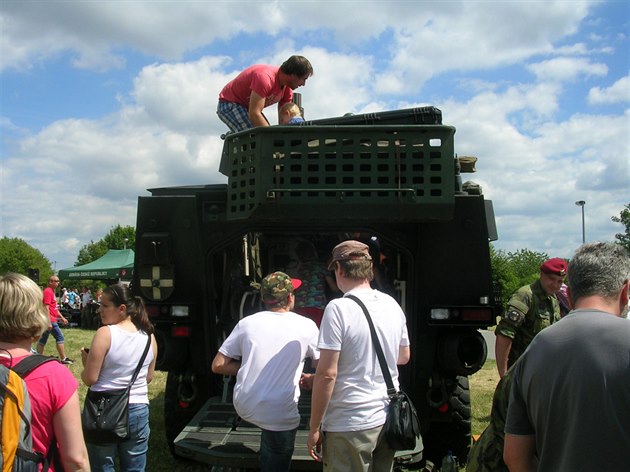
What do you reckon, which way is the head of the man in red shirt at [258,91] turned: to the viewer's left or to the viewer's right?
to the viewer's right

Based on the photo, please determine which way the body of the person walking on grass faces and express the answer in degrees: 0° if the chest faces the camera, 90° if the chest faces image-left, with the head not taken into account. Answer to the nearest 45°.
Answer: approximately 270°

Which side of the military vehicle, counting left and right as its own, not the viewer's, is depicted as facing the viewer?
back

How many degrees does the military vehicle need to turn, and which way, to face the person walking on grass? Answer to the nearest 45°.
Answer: approximately 45° to its left
